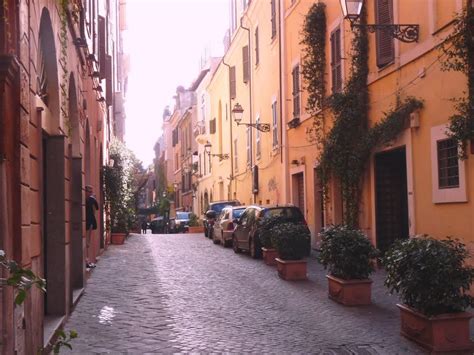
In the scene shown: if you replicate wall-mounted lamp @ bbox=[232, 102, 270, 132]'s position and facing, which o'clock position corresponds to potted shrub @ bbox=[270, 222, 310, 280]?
The potted shrub is roughly at 9 o'clock from the wall-mounted lamp.

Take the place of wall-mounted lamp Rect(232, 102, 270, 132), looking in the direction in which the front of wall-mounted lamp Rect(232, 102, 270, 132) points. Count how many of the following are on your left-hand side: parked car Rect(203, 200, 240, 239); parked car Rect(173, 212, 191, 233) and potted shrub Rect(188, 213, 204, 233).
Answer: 0

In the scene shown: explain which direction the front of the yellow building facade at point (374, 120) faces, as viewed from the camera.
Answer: facing the viewer and to the left of the viewer

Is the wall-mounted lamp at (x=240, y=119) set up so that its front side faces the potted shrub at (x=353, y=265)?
no

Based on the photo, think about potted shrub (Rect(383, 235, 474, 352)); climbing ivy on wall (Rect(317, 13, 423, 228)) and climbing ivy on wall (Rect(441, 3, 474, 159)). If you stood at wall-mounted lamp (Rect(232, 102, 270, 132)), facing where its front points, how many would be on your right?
0

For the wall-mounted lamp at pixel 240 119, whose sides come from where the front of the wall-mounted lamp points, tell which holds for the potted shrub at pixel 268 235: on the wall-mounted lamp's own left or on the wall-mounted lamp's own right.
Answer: on the wall-mounted lamp's own left

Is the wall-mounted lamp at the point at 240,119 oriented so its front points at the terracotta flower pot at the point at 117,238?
yes

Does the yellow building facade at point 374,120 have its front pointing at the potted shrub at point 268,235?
no

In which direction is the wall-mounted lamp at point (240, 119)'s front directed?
to the viewer's left

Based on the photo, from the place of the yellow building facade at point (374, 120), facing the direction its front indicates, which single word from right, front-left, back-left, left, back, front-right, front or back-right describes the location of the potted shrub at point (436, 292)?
front-left

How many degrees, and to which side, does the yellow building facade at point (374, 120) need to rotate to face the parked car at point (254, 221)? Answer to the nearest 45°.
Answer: approximately 90° to its right

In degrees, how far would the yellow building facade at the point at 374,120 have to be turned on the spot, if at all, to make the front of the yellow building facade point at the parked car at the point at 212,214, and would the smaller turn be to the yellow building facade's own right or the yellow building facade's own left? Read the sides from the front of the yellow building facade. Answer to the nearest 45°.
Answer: approximately 90° to the yellow building facade's own right

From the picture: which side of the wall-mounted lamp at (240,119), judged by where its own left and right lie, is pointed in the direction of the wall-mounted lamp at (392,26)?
left

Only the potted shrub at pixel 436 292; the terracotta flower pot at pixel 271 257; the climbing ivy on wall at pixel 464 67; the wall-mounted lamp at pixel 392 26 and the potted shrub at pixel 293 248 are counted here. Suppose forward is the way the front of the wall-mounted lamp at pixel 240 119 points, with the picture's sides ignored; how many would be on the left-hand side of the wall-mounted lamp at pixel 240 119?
5

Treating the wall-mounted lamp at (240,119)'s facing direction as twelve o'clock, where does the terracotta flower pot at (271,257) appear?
The terracotta flower pot is roughly at 9 o'clock from the wall-mounted lamp.
